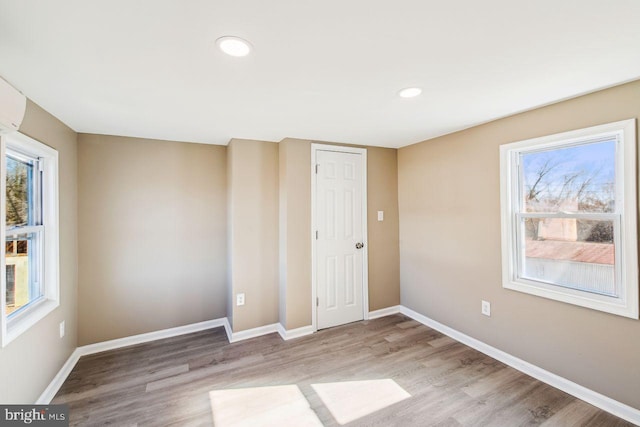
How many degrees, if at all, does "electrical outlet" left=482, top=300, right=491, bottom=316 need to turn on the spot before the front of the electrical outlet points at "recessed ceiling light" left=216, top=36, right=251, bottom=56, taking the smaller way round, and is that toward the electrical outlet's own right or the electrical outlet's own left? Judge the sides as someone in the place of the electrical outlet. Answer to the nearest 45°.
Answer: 0° — it already faces it

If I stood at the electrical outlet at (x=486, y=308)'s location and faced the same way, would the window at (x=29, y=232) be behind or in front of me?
in front

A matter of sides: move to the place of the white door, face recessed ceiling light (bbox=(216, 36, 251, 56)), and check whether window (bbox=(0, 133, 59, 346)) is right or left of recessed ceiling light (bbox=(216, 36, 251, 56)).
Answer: right

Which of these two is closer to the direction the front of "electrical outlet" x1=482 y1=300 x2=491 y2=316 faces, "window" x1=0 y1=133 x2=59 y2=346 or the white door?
the window

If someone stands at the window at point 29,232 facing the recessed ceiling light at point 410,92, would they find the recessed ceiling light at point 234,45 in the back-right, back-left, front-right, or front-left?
front-right

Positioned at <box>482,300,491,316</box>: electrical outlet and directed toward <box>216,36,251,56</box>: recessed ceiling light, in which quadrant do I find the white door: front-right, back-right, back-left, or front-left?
front-right

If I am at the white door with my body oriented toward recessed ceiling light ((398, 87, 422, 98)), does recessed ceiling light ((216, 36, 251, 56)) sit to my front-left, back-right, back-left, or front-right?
front-right

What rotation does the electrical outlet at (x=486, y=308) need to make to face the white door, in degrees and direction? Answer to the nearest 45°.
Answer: approximately 45° to its right

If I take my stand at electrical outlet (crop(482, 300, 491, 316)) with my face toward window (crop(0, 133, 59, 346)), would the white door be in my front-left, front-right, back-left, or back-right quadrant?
front-right

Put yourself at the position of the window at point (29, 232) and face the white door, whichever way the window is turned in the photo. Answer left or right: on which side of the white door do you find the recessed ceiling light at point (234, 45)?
right

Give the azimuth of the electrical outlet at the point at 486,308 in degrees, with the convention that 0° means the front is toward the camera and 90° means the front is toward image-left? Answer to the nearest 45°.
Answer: approximately 45°
